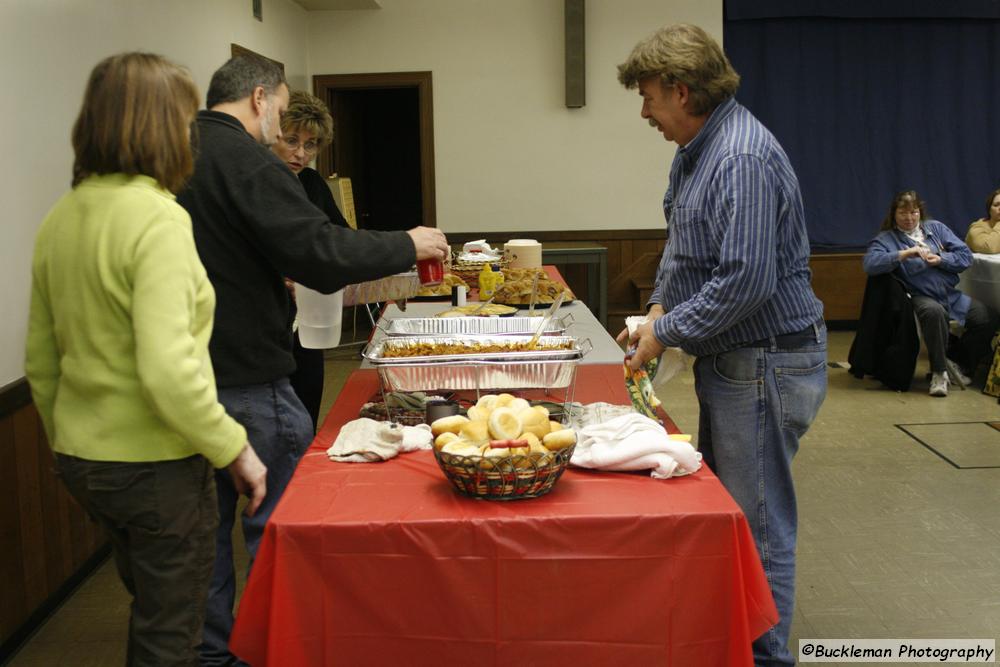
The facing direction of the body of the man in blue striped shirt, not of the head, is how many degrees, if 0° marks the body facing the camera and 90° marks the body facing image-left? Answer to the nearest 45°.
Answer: approximately 90°

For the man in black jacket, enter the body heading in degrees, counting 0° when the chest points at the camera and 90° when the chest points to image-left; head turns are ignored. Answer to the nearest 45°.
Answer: approximately 225°

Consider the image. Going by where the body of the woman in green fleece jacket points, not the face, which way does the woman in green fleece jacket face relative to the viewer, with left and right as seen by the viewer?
facing away from the viewer and to the right of the viewer

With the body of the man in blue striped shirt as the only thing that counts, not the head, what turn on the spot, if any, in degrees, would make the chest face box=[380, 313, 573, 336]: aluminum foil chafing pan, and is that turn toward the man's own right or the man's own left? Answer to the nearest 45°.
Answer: approximately 45° to the man's own right

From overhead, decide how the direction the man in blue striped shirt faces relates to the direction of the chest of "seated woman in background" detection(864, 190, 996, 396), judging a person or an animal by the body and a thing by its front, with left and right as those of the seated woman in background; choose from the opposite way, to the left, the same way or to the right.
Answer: to the right

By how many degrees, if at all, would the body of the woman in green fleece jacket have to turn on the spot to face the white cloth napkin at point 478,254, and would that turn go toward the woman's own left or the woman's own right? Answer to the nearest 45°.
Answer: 0° — they already face it

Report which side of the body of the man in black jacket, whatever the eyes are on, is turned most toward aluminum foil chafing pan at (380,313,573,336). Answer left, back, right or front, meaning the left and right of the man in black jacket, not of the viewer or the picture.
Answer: front

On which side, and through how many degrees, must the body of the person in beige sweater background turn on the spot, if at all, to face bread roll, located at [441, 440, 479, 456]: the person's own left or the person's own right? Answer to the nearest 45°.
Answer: approximately 45° to the person's own right

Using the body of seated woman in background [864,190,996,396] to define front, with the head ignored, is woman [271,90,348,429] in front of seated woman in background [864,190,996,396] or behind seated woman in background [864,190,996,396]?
in front

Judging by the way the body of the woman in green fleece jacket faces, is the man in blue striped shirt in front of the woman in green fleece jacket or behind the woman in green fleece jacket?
in front

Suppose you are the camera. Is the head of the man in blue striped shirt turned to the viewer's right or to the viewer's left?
to the viewer's left

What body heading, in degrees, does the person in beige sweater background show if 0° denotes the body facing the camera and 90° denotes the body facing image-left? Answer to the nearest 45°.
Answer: approximately 315°
